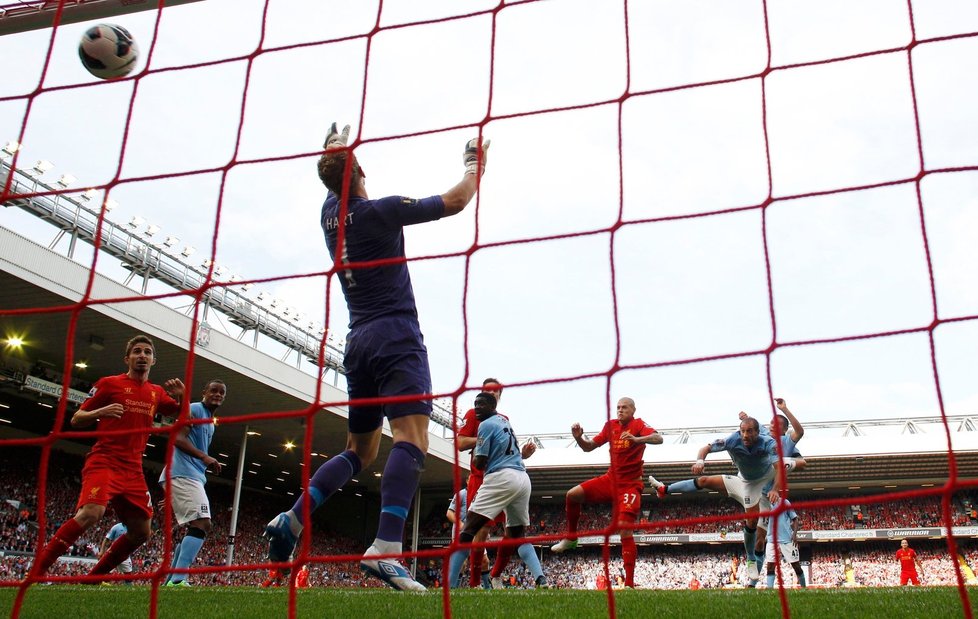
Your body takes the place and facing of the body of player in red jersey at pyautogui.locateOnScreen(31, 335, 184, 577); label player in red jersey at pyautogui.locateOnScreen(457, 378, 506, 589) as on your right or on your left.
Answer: on your left

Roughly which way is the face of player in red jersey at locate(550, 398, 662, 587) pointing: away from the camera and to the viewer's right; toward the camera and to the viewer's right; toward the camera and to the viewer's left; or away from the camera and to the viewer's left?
toward the camera and to the viewer's left

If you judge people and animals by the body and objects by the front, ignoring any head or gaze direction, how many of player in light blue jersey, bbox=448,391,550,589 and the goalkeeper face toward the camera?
0

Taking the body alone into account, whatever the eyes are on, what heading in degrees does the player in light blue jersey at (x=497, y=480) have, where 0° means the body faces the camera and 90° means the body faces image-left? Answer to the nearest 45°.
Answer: approximately 135°

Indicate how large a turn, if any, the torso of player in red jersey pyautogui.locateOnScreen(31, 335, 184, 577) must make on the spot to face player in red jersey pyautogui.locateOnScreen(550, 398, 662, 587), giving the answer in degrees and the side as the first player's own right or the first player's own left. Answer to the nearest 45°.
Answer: approximately 45° to the first player's own left

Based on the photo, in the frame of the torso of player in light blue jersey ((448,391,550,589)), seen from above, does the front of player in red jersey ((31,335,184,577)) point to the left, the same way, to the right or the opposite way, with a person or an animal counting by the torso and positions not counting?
the opposite way

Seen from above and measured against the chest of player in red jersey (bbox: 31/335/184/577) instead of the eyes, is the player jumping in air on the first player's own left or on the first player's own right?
on the first player's own left

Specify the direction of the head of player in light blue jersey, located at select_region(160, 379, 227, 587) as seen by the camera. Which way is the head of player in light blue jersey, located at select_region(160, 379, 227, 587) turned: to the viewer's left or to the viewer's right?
to the viewer's right

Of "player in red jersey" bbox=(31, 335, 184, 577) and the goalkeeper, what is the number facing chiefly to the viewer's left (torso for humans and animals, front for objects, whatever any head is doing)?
0
